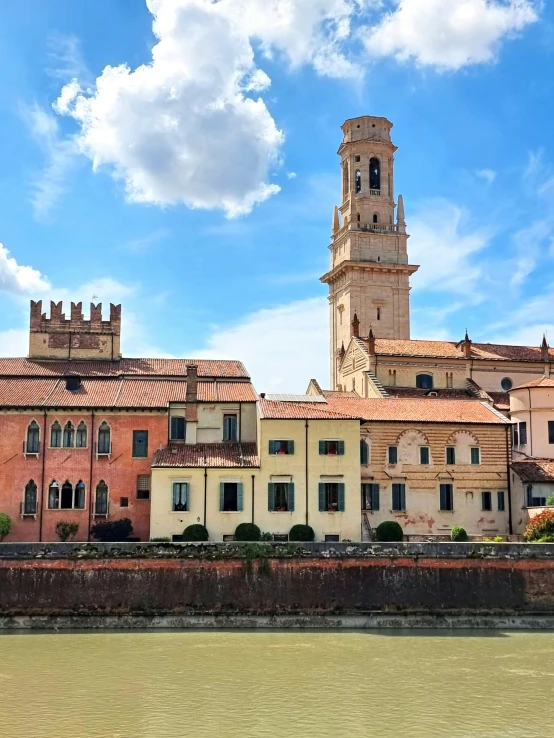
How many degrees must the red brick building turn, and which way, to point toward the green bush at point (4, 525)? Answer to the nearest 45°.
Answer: approximately 45° to its right

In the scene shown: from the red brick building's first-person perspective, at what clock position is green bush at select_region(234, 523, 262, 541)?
The green bush is roughly at 10 o'clock from the red brick building.

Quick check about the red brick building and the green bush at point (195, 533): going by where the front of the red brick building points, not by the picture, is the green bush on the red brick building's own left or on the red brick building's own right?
on the red brick building's own left

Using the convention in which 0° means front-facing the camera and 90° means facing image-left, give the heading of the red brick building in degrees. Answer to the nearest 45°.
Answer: approximately 0°

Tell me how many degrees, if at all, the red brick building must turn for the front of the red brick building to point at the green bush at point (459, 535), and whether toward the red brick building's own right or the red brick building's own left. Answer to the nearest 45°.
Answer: approximately 90° to the red brick building's own left

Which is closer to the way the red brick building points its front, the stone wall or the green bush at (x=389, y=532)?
the stone wall
